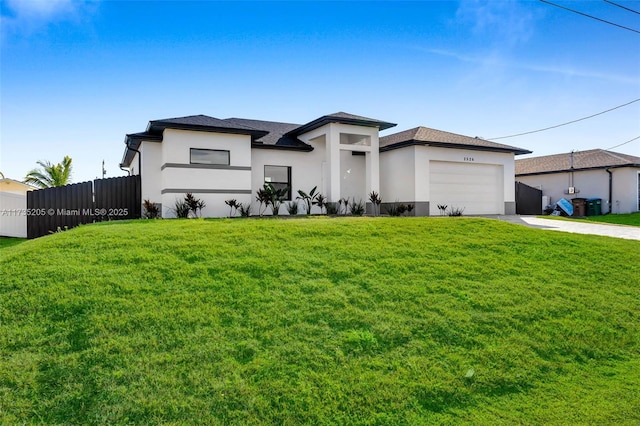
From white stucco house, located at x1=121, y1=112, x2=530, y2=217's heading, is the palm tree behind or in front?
behind

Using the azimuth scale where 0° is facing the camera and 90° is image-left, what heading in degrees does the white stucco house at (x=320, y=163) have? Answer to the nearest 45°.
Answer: approximately 315°

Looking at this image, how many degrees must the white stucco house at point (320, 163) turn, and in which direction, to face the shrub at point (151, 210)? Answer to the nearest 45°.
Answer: approximately 90° to its right

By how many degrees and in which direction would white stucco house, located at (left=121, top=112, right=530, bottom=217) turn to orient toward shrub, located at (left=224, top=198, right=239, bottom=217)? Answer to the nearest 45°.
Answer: approximately 90° to its right

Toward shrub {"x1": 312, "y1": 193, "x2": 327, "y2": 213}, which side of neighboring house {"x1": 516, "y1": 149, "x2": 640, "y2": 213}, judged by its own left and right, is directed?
right

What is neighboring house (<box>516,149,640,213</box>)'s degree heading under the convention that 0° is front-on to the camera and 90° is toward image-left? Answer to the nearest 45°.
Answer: approximately 315°
